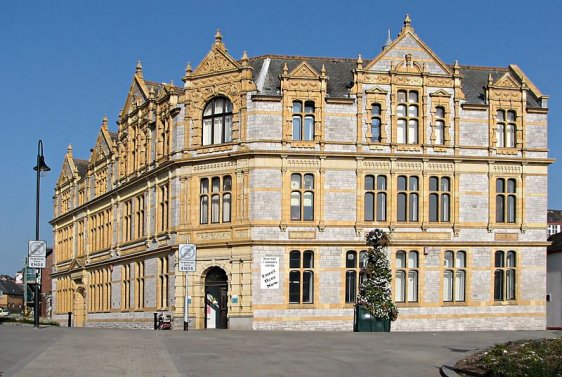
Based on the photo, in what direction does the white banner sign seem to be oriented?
toward the camera

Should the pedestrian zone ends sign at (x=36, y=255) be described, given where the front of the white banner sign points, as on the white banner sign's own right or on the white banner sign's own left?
on the white banner sign's own right

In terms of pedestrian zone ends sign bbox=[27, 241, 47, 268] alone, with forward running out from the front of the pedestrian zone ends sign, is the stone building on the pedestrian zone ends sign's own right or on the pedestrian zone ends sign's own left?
on the pedestrian zone ends sign's own left

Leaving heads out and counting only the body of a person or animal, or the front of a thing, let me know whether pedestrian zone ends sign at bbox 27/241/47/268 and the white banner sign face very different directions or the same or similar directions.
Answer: same or similar directions

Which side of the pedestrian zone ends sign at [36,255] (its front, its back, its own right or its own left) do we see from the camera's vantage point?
front

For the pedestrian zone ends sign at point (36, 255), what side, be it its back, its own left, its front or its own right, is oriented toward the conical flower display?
left

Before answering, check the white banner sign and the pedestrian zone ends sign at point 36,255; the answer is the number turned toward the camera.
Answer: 2

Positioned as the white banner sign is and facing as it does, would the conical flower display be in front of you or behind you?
in front
